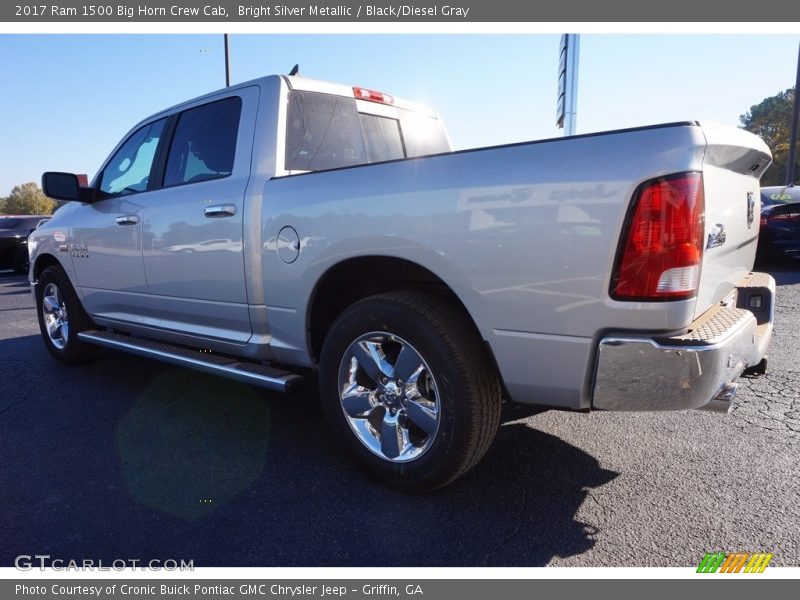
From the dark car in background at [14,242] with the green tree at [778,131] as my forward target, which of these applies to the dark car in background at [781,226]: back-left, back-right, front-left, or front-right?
front-right

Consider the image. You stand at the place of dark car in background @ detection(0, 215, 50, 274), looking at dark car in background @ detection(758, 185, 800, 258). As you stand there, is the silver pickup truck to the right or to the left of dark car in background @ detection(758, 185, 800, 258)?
right

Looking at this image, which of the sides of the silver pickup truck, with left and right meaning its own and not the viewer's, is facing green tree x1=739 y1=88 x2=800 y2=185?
right

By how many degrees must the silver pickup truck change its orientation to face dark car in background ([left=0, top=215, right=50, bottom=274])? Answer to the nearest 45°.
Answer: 0° — it already faces it

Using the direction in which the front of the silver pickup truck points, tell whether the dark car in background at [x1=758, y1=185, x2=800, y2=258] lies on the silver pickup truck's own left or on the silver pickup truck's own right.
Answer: on the silver pickup truck's own right

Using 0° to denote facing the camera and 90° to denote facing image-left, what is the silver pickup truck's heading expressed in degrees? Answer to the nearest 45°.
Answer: approximately 135°
